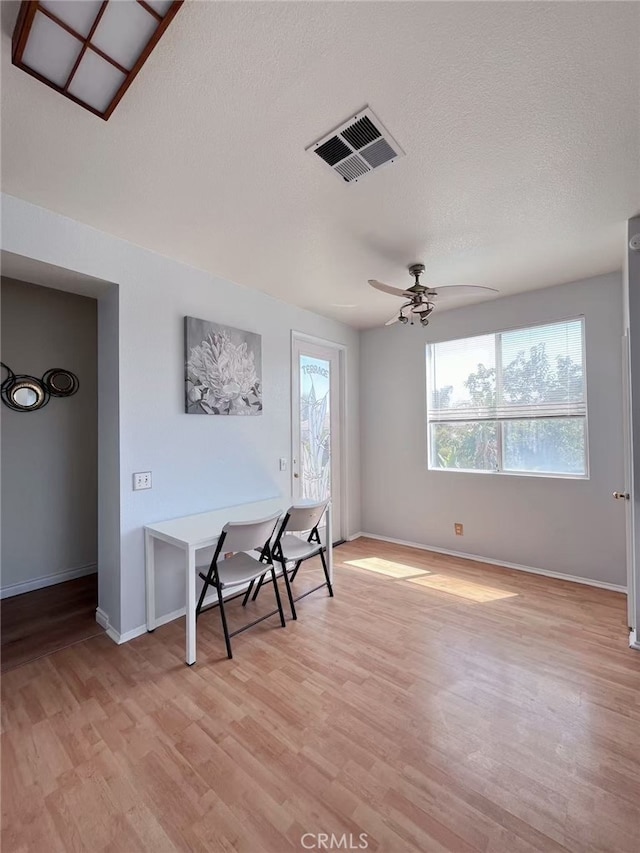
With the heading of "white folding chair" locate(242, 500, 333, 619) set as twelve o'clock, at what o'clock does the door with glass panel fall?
The door with glass panel is roughly at 2 o'clock from the white folding chair.

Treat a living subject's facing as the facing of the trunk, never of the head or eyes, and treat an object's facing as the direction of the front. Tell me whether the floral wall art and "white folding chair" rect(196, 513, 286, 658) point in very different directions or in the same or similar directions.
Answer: very different directions

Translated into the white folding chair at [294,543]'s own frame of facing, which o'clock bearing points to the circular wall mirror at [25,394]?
The circular wall mirror is roughly at 11 o'clock from the white folding chair.

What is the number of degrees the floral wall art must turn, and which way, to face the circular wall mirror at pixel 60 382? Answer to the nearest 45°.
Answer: approximately 180°

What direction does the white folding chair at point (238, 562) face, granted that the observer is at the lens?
facing away from the viewer and to the left of the viewer

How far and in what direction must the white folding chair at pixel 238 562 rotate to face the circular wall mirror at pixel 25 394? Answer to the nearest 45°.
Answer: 0° — it already faces it

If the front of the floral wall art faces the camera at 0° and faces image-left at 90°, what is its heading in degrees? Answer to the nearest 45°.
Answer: approximately 315°

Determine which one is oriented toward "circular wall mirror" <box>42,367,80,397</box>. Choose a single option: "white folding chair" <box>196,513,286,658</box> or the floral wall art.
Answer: the white folding chair

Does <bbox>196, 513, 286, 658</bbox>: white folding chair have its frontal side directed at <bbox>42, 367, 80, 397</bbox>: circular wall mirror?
yes

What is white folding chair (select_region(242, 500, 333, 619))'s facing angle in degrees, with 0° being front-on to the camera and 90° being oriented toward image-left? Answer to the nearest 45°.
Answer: approximately 135°

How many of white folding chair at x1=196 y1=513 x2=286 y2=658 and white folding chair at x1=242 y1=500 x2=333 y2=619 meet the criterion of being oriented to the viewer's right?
0

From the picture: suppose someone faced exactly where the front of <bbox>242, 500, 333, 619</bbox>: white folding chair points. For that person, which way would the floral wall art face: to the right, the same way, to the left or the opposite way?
the opposite way

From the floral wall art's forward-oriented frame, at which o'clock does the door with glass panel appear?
The door with glass panel is roughly at 9 o'clock from the floral wall art.
